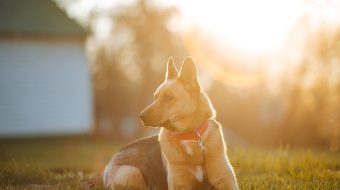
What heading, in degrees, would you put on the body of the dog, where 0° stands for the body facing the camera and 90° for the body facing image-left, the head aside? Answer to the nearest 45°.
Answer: approximately 315°

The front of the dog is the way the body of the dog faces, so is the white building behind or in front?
behind
